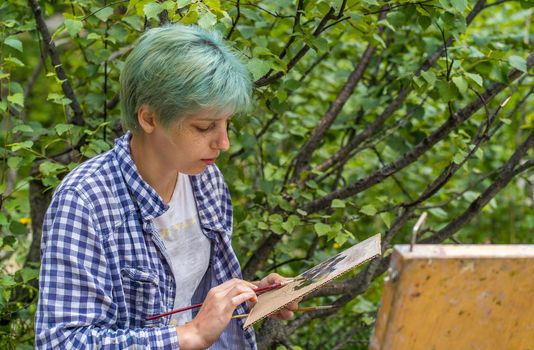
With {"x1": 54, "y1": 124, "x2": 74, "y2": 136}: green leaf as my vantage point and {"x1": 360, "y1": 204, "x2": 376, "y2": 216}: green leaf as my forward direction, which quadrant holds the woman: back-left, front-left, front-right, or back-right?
front-right

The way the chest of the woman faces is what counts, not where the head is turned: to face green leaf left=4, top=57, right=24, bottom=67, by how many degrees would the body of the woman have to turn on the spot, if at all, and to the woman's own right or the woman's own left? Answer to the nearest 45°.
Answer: approximately 180°

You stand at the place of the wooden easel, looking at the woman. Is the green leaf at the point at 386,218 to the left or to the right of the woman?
right

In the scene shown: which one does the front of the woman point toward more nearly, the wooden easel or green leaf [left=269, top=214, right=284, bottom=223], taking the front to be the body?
the wooden easel

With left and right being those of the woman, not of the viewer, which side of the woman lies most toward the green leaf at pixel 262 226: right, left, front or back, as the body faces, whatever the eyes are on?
left

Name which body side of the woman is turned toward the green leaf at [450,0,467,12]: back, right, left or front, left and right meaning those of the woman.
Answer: left

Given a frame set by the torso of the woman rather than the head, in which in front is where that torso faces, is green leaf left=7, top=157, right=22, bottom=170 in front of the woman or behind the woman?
behind

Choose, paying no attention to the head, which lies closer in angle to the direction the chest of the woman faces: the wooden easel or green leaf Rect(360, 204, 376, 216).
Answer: the wooden easel

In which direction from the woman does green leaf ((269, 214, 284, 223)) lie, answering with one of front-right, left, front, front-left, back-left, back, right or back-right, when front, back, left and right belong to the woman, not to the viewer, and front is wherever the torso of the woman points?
left

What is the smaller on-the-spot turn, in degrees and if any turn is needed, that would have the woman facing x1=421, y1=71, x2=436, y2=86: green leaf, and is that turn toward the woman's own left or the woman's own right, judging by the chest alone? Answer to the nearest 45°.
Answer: approximately 90° to the woman's own left

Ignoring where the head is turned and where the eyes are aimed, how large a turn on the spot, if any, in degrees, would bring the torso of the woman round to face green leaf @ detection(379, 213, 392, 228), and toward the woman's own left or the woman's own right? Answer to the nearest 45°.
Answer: approximately 90° to the woman's own left

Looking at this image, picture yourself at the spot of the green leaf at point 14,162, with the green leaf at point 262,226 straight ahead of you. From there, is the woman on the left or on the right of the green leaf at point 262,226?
right

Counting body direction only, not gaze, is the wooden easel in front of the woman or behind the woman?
in front
